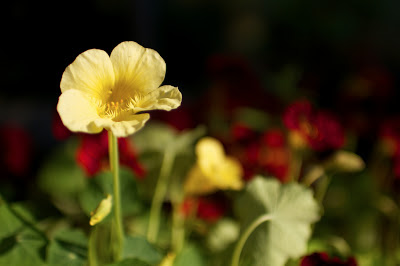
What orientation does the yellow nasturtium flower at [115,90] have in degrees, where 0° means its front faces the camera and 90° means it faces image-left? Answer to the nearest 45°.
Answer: approximately 0°
